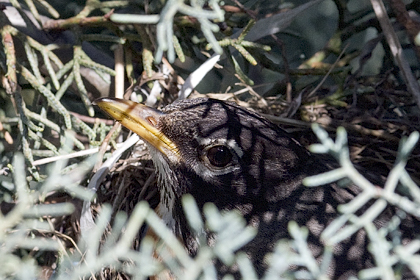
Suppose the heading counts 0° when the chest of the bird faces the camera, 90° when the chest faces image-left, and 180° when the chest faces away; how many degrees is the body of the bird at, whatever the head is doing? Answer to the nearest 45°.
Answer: approximately 90°
